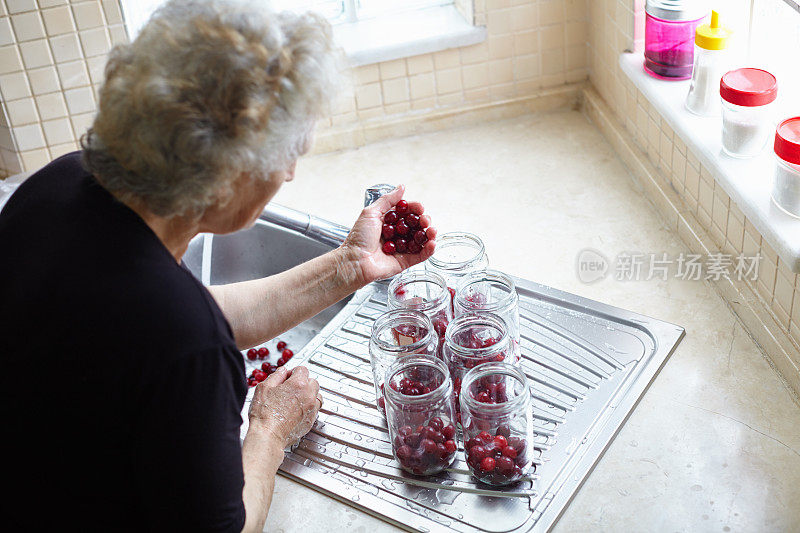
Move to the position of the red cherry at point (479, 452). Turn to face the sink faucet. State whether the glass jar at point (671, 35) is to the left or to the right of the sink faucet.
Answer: right

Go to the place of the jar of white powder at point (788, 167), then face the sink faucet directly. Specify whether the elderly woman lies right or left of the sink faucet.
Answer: left

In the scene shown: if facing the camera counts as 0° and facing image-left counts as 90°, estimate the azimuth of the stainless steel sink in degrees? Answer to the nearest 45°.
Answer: approximately 45°

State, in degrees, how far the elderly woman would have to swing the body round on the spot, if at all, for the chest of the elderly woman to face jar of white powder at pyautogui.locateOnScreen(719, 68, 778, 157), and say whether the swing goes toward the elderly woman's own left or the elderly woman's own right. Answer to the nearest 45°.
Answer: approximately 45° to the elderly woman's own right

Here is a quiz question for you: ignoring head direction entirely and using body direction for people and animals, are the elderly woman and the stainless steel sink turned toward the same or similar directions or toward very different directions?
very different directions

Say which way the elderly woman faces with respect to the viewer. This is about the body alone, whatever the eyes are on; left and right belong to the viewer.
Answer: facing away from the viewer and to the right of the viewer

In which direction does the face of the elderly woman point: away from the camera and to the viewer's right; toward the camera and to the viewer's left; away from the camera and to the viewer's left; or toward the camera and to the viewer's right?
away from the camera and to the viewer's right

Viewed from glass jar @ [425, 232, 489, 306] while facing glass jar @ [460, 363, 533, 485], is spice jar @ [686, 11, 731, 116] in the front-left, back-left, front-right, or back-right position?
back-left

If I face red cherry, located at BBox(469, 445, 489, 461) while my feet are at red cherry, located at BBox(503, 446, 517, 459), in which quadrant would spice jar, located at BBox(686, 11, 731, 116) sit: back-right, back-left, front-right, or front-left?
back-right

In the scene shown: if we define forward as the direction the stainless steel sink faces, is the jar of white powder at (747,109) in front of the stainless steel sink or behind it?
behind
